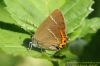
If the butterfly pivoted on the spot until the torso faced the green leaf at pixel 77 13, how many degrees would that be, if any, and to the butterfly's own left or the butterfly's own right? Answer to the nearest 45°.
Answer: approximately 135° to the butterfly's own right

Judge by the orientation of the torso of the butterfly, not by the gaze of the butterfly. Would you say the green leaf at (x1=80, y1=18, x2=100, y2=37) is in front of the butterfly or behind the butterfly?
behind

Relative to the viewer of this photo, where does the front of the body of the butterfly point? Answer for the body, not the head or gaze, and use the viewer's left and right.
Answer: facing to the left of the viewer
